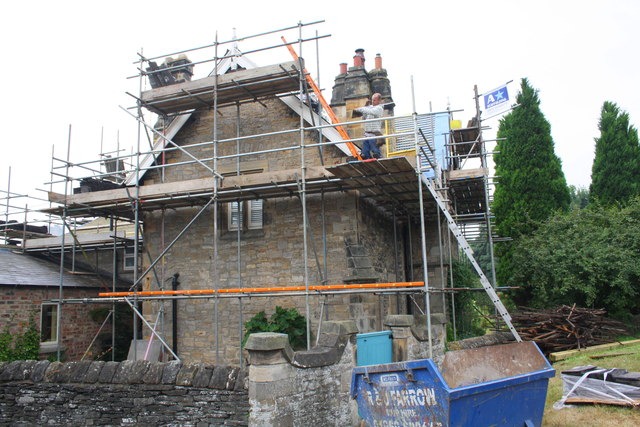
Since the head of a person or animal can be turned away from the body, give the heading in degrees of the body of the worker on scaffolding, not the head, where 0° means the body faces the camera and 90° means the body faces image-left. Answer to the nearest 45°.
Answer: approximately 90°

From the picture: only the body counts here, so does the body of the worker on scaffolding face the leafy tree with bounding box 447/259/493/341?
no

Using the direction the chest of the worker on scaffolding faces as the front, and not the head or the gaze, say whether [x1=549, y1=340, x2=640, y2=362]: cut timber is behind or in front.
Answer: behind

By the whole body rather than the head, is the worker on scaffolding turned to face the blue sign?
no
